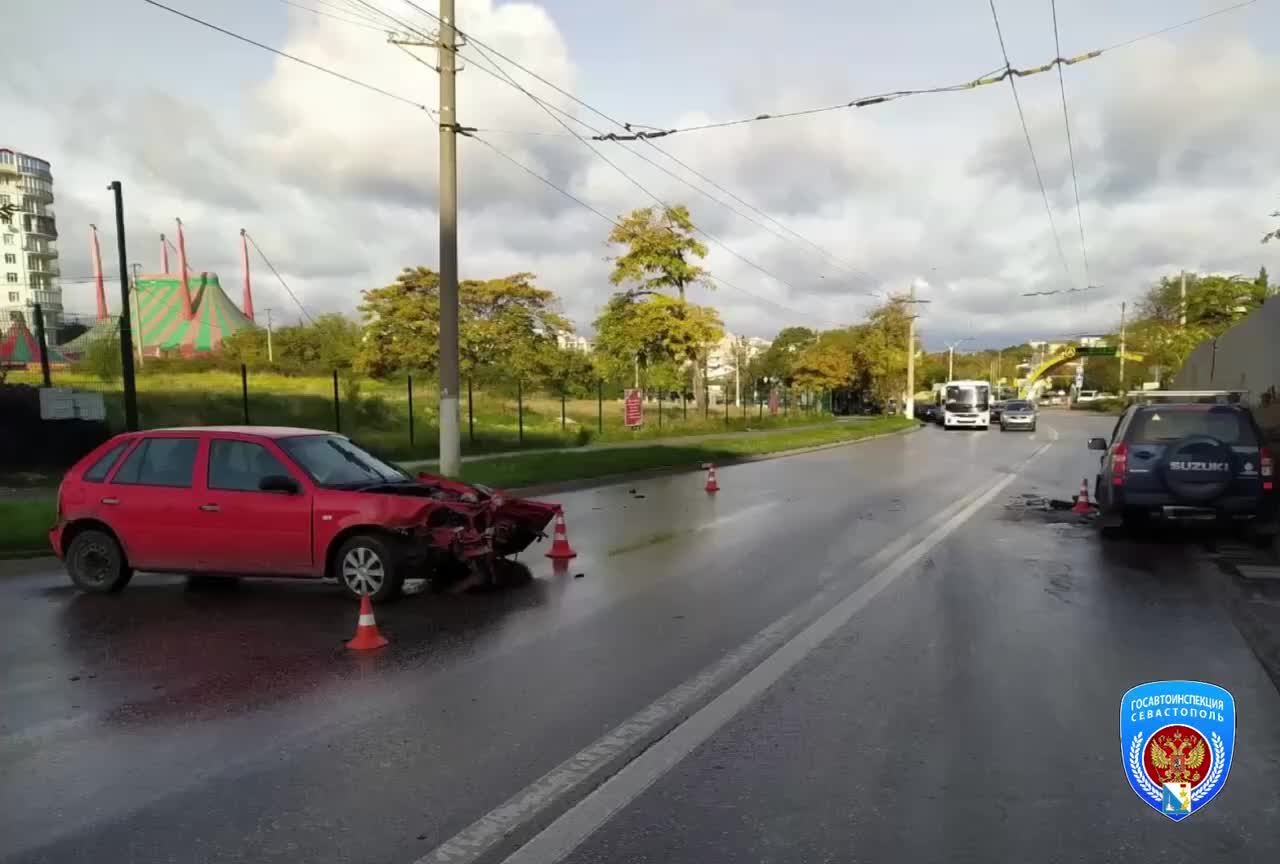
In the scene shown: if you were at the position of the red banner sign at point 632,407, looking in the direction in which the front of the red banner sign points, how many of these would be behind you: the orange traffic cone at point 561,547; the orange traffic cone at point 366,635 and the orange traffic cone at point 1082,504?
0

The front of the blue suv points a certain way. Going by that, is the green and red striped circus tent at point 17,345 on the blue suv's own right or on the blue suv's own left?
on the blue suv's own left

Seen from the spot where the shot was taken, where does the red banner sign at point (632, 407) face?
facing the viewer

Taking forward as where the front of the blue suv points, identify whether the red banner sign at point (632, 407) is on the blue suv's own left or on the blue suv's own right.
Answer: on the blue suv's own left

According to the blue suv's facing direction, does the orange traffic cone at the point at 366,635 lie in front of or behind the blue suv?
behind

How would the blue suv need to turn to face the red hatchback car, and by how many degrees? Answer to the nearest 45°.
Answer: approximately 135° to its left

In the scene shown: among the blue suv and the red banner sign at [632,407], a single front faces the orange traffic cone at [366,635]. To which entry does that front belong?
the red banner sign

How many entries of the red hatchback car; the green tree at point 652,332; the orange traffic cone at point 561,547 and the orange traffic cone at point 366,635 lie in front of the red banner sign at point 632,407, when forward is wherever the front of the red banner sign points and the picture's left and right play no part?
3

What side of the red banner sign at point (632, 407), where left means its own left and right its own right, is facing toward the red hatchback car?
front

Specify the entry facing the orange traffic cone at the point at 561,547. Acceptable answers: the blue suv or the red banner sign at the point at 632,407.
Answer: the red banner sign

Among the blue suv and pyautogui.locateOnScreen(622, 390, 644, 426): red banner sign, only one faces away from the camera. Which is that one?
the blue suv

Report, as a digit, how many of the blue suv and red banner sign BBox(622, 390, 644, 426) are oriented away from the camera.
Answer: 1

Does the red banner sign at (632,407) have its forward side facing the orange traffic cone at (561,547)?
yes

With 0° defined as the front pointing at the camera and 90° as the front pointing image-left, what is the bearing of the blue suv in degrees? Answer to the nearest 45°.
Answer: approximately 180°

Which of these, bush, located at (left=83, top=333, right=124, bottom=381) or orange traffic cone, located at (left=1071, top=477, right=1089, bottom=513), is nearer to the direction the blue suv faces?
the orange traffic cone

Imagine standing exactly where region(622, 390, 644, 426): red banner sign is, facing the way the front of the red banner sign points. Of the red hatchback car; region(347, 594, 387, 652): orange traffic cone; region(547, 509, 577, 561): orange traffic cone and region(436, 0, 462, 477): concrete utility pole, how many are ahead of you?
4
